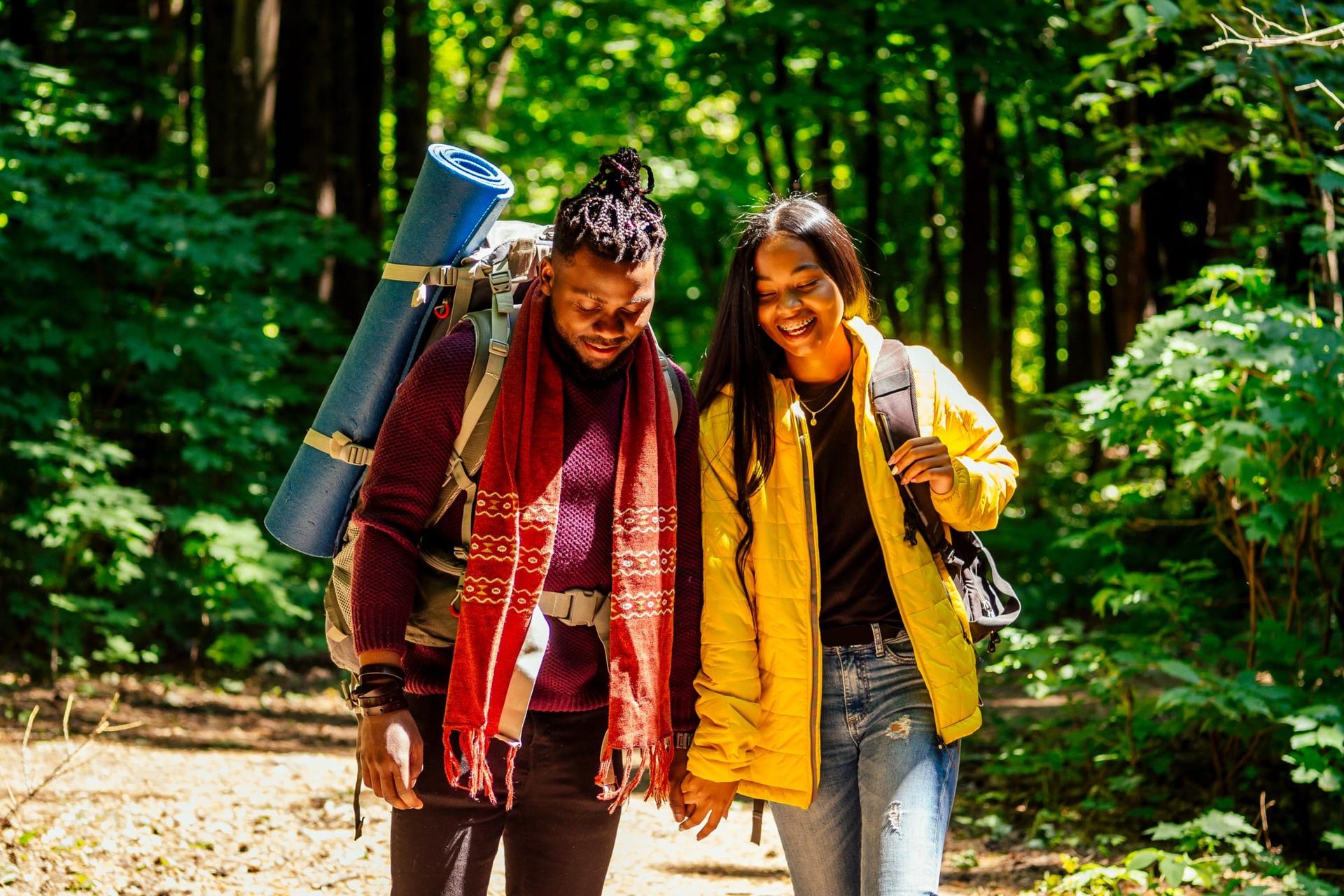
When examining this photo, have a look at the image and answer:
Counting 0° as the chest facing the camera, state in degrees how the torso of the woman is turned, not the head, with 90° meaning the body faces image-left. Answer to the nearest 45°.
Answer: approximately 0°

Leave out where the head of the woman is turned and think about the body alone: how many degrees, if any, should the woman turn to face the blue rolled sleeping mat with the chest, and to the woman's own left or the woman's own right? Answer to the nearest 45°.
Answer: approximately 90° to the woman's own right
